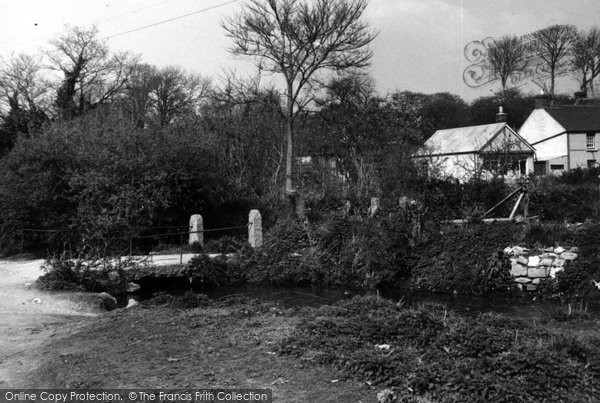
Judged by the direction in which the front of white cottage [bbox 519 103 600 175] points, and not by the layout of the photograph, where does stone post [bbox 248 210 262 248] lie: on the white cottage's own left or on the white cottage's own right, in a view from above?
on the white cottage's own right

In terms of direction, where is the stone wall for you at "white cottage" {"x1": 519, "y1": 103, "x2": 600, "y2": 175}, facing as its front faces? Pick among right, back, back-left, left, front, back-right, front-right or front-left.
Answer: front-right

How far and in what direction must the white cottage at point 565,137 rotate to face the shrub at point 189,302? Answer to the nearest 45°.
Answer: approximately 45° to its right

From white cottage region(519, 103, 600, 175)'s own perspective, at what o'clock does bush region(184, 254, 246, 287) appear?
The bush is roughly at 2 o'clock from the white cottage.

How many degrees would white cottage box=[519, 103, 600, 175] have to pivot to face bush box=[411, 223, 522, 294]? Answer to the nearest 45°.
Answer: approximately 45° to its right

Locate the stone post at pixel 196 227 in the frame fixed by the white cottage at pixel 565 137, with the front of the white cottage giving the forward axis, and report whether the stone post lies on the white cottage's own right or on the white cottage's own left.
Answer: on the white cottage's own right

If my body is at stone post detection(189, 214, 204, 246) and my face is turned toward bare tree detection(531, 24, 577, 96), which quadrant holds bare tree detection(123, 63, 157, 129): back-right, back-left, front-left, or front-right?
front-left

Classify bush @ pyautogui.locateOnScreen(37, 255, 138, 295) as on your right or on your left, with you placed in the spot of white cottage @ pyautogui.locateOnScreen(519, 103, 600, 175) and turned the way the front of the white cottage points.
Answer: on your right

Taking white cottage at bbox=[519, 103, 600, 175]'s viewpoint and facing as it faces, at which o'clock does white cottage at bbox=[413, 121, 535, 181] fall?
white cottage at bbox=[413, 121, 535, 181] is roughly at 2 o'clock from white cottage at bbox=[519, 103, 600, 175].

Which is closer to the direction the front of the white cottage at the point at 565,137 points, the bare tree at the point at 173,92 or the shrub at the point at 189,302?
the shrub

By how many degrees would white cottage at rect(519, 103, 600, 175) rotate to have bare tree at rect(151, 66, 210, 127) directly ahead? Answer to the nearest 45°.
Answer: approximately 135° to its right
